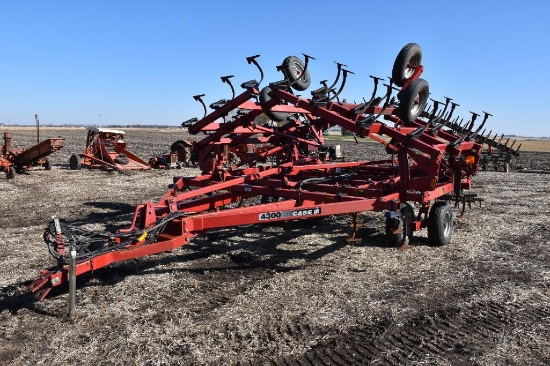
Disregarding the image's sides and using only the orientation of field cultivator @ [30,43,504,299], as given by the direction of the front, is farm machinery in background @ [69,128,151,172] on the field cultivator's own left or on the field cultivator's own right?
on the field cultivator's own right

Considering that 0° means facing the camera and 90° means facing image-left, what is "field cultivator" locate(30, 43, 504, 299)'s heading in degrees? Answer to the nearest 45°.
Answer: approximately 45°

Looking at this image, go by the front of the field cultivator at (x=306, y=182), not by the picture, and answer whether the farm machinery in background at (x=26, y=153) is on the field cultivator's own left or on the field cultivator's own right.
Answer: on the field cultivator's own right
